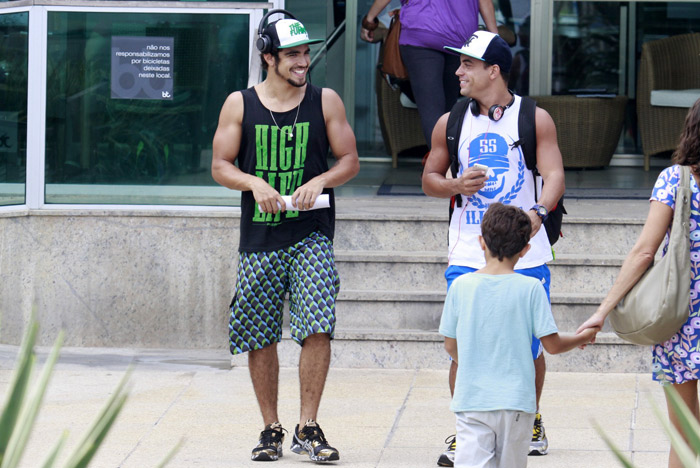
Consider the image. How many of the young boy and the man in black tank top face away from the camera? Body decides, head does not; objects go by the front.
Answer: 1

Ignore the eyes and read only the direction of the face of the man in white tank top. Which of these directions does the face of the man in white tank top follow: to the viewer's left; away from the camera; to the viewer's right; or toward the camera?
to the viewer's left

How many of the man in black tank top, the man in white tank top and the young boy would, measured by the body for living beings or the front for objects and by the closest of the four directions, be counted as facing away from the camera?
1

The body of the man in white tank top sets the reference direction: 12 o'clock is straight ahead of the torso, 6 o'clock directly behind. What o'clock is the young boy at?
The young boy is roughly at 12 o'clock from the man in white tank top.

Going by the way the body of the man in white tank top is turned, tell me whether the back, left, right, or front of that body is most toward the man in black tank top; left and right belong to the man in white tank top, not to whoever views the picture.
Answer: right

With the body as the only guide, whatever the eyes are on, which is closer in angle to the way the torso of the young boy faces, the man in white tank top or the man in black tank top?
the man in white tank top

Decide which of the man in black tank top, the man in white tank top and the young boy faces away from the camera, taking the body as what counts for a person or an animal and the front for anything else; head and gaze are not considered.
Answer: the young boy

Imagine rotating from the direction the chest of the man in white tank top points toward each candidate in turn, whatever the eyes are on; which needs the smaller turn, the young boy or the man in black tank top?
the young boy

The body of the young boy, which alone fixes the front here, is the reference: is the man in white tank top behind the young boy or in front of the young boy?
in front

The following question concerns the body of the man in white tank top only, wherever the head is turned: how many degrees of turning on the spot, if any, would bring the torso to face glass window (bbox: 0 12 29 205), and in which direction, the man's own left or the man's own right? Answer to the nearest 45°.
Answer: approximately 135° to the man's own right

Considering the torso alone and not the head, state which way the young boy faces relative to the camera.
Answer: away from the camera

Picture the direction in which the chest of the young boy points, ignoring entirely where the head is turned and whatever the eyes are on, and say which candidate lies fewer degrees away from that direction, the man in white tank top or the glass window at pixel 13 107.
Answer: the man in white tank top

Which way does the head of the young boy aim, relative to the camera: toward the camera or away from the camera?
away from the camera

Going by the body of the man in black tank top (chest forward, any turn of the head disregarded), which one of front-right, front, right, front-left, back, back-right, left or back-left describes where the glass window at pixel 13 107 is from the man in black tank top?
back-right
